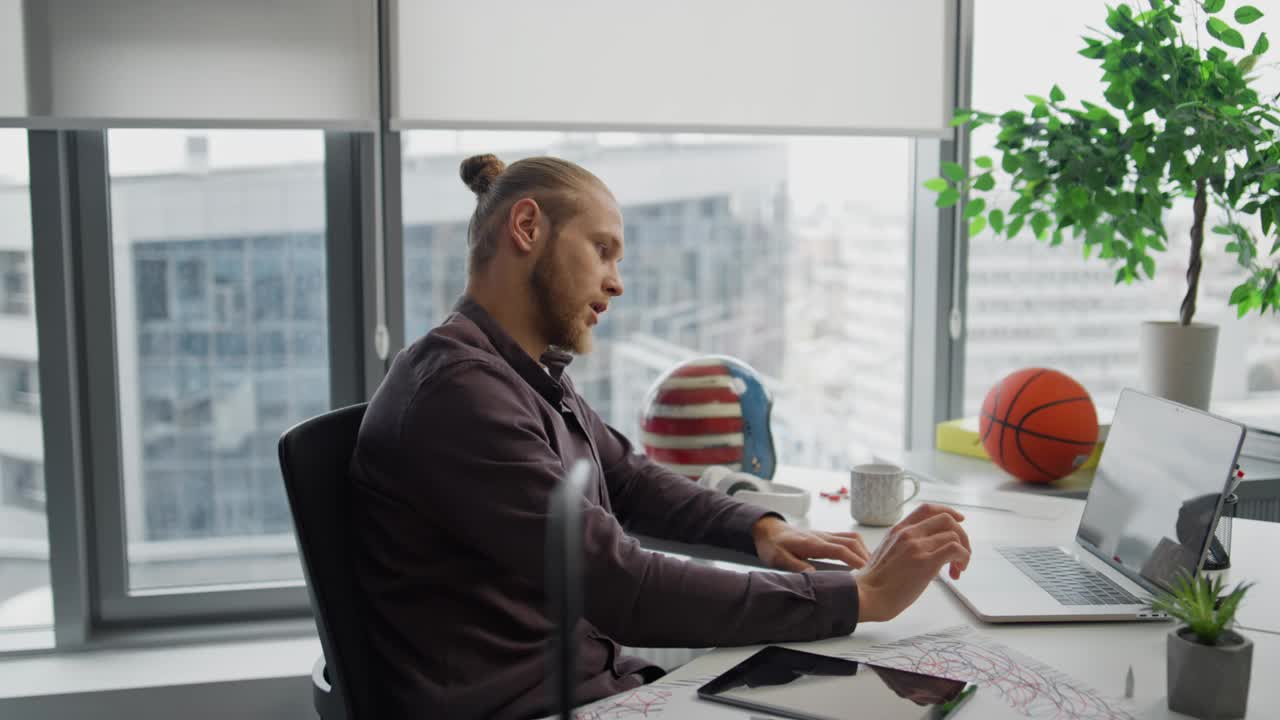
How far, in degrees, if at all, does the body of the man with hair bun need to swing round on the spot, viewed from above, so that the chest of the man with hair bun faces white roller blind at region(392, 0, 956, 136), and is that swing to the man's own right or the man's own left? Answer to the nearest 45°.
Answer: approximately 90° to the man's own left

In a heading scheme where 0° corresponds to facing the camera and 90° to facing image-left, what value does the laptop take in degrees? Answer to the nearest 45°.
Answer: approximately 45°

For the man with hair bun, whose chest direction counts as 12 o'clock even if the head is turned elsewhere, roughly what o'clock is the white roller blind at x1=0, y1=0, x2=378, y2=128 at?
The white roller blind is roughly at 8 o'clock from the man with hair bun.

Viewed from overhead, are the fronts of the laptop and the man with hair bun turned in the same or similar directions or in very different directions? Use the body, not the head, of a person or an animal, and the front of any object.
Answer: very different directions

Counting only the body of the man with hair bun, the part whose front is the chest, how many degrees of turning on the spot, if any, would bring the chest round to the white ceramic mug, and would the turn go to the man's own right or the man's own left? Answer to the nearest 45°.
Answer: approximately 45° to the man's own left

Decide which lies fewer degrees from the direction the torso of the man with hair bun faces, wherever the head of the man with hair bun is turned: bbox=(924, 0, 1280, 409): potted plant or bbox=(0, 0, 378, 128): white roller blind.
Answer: the potted plant

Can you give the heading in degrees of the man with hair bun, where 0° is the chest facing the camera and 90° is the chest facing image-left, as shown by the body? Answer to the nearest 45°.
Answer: approximately 270°

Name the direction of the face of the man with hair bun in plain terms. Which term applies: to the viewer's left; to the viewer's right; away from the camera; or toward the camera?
to the viewer's right
